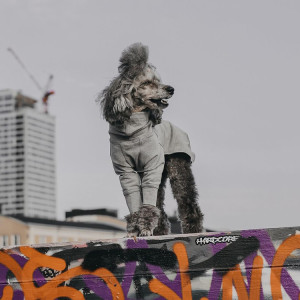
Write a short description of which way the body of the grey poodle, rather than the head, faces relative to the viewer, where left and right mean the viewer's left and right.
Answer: facing the viewer and to the left of the viewer
